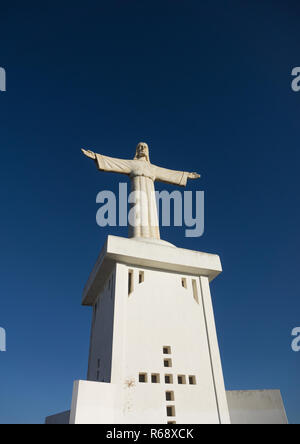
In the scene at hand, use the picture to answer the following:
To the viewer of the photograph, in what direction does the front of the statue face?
facing the viewer
